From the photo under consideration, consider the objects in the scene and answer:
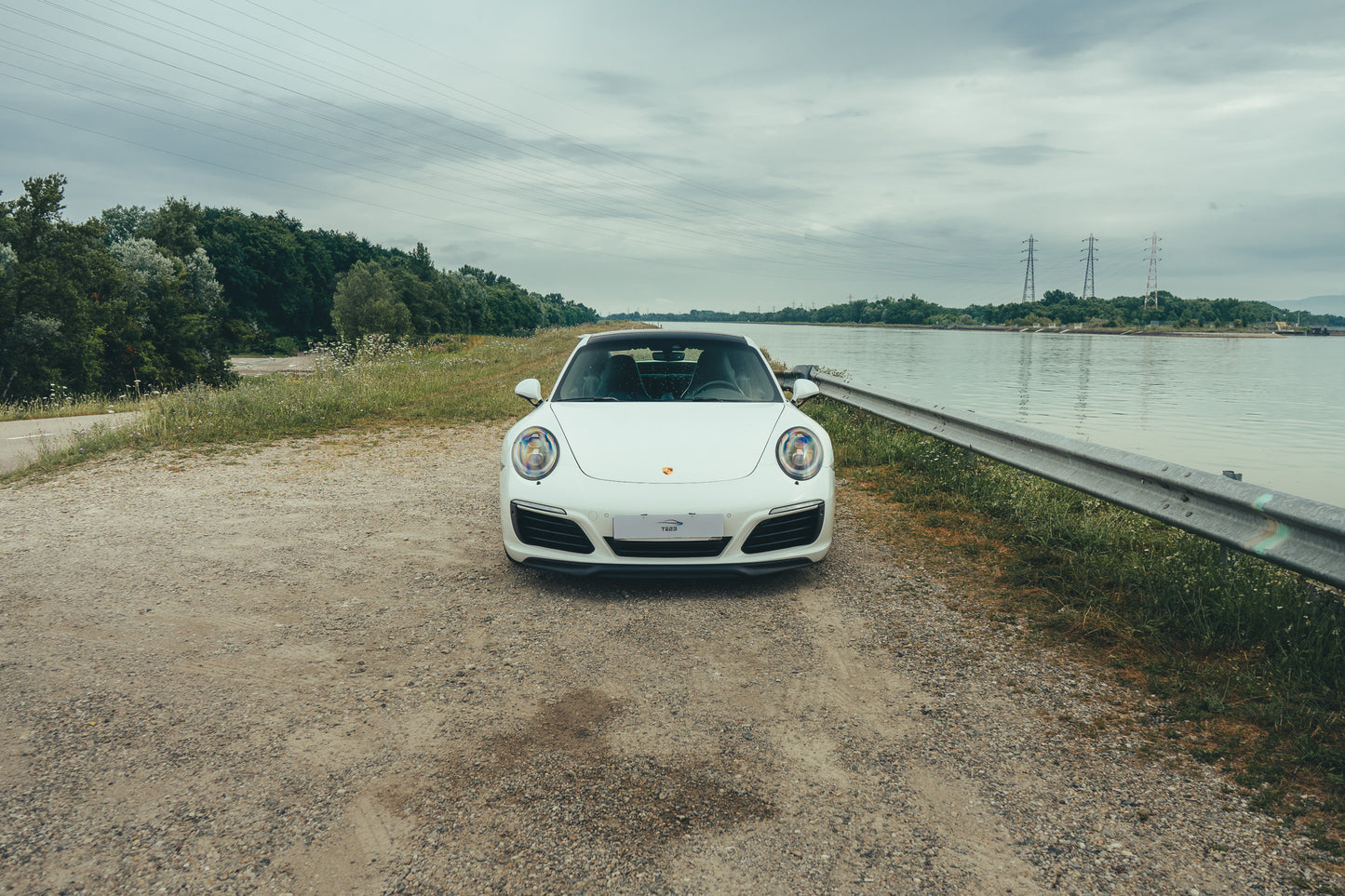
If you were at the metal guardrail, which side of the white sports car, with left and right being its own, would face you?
left

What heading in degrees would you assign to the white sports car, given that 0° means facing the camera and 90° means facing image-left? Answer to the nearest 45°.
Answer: approximately 0°
